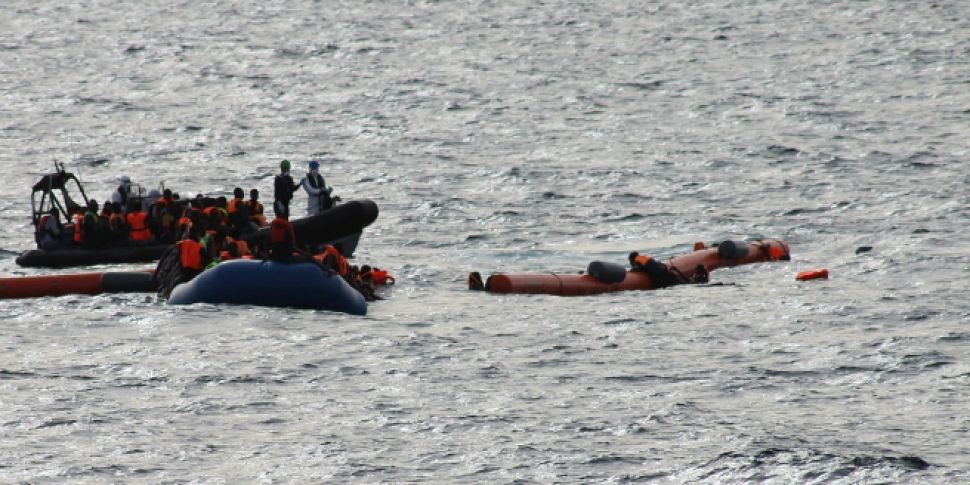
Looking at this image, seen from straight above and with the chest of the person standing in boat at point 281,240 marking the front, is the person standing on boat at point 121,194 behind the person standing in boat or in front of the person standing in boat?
in front

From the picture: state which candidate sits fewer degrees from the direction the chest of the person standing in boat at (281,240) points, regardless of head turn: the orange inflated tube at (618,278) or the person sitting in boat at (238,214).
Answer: the person sitting in boat

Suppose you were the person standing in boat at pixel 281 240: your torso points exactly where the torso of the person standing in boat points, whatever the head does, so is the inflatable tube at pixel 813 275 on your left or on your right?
on your right

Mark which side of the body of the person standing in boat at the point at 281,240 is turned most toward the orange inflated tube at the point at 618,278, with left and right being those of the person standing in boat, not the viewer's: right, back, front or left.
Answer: right

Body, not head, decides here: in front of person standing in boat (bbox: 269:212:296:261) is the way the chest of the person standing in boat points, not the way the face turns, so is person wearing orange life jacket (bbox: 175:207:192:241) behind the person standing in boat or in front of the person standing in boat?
in front

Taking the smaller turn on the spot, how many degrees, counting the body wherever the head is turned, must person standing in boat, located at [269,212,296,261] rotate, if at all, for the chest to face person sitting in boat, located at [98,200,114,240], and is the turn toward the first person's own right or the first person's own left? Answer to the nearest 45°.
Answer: approximately 45° to the first person's own left

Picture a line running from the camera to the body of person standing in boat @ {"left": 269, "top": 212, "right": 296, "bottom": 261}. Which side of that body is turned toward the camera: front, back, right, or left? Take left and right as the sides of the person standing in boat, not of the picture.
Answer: back

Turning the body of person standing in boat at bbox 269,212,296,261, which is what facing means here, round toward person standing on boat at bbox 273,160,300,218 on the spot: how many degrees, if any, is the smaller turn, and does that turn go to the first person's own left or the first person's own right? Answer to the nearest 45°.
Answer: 0° — they already face them

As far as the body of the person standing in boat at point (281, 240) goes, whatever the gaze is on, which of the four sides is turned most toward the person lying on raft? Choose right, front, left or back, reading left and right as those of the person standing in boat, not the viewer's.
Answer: right
